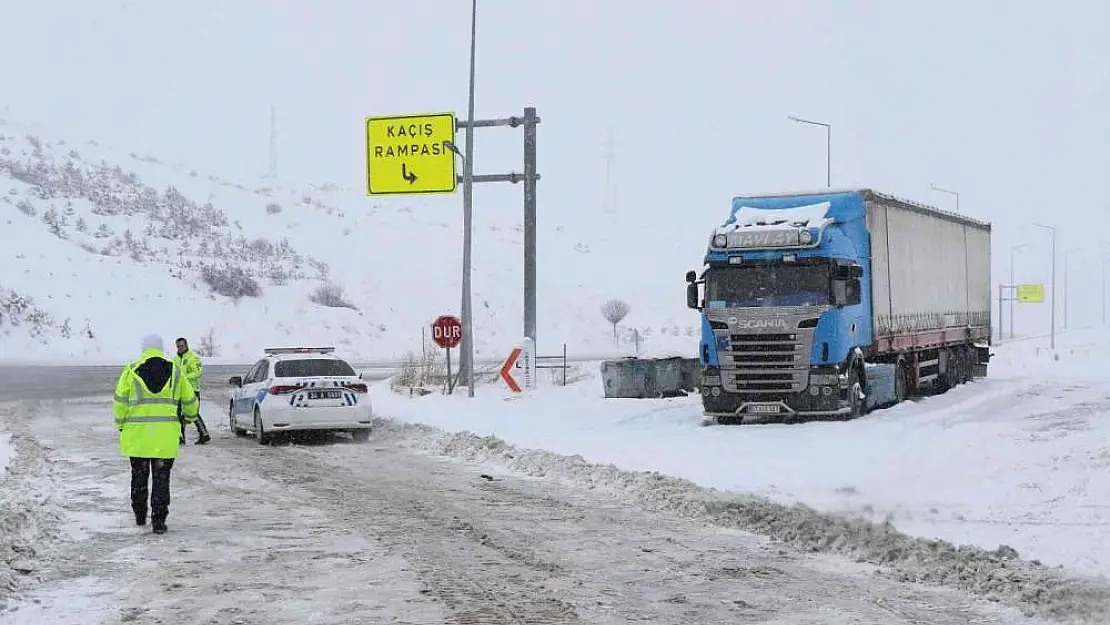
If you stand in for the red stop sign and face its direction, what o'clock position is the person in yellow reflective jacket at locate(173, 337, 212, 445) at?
The person in yellow reflective jacket is roughly at 1 o'clock from the red stop sign.

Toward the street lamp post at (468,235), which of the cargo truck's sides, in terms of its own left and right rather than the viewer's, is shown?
right

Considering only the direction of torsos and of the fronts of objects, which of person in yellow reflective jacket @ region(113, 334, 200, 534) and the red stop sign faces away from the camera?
the person in yellow reflective jacket

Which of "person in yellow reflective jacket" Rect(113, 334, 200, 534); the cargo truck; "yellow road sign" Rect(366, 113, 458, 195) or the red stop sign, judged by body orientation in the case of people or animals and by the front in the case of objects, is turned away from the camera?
the person in yellow reflective jacket

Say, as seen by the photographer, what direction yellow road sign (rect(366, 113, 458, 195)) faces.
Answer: facing the viewer

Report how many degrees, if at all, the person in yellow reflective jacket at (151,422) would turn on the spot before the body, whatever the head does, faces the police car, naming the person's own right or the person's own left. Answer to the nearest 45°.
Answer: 0° — they already face it

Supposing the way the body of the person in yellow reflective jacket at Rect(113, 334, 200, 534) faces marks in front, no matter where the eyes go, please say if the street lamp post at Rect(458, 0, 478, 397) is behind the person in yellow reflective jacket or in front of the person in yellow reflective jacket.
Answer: in front

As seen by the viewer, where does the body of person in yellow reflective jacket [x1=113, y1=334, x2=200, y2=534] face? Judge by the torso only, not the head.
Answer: away from the camera

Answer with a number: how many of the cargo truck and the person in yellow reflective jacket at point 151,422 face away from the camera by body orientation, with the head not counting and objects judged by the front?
1

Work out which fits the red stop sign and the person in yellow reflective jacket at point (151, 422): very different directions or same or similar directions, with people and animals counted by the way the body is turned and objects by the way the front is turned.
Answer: very different directions

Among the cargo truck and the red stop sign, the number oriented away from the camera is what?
0

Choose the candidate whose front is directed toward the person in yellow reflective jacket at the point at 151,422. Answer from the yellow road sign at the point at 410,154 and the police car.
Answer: the yellow road sign

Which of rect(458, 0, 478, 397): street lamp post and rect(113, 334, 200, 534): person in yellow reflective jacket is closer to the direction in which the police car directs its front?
the street lamp post

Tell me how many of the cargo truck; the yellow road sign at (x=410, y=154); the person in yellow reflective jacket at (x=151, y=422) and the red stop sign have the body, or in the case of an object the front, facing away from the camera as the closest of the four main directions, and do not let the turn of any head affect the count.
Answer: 1

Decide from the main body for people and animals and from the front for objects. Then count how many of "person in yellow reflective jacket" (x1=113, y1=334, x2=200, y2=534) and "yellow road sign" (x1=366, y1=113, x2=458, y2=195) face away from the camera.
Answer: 1

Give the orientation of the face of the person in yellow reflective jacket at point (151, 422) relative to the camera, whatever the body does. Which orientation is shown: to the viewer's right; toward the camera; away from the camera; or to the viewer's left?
away from the camera

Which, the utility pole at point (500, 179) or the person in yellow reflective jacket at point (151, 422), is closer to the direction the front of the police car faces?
the utility pole

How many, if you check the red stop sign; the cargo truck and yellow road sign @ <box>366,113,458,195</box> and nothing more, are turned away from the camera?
0

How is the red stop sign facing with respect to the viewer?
toward the camera

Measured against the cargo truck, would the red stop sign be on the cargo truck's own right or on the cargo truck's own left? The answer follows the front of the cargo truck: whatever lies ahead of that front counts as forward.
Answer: on the cargo truck's own right

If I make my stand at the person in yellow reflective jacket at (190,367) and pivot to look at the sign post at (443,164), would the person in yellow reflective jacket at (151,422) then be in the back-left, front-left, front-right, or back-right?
back-right
